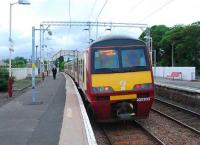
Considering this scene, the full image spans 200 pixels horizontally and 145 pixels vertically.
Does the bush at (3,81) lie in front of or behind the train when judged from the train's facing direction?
behind

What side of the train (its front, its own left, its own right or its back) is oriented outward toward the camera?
front
